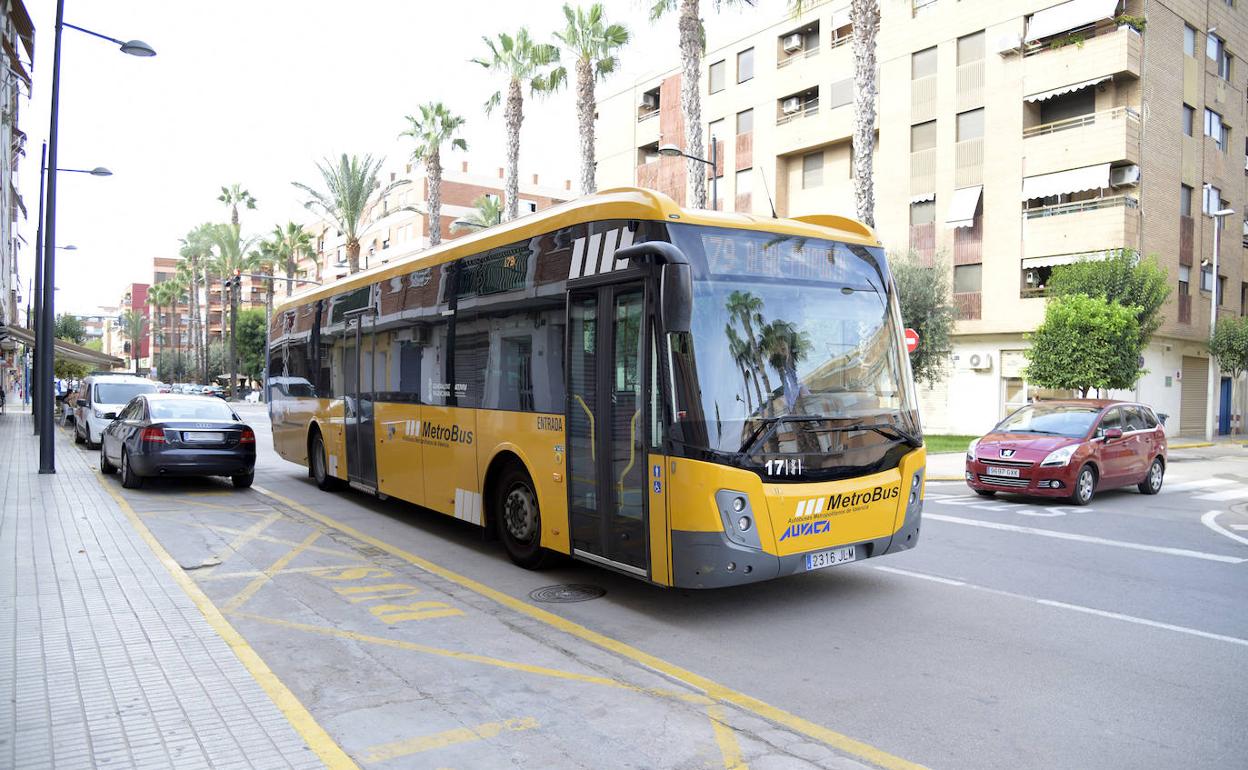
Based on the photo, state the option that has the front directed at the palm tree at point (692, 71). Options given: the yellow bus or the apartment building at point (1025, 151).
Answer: the apartment building

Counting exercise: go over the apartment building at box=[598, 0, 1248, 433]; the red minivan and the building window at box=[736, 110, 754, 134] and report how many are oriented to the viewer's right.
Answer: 0

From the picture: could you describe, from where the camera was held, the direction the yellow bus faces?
facing the viewer and to the right of the viewer

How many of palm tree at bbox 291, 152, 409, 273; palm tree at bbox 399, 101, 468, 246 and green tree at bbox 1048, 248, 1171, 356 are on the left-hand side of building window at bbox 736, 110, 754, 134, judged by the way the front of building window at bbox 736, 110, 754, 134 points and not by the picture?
1

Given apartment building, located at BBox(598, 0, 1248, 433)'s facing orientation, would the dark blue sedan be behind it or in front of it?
in front

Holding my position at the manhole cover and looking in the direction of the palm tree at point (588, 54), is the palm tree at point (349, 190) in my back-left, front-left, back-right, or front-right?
front-left

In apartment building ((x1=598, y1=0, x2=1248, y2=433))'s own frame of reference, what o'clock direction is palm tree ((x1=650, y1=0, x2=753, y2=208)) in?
The palm tree is roughly at 12 o'clock from the apartment building.

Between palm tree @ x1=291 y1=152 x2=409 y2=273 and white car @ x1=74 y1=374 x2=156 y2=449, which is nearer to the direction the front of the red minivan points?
the white car

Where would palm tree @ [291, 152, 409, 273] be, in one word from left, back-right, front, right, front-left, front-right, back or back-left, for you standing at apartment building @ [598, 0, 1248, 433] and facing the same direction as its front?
front-right

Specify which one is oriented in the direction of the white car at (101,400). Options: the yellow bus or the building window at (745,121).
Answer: the building window

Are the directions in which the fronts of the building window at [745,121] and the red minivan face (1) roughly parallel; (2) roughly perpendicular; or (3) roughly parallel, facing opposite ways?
roughly parallel

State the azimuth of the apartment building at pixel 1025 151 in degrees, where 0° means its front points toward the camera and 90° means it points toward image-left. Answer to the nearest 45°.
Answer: approximately 45°

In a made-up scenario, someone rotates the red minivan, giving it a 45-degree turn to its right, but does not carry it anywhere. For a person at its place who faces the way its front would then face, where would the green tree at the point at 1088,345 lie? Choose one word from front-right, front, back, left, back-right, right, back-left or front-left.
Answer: right

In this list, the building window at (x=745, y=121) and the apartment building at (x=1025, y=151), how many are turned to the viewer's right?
0

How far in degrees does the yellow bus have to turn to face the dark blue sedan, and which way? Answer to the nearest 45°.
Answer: approximately 180°

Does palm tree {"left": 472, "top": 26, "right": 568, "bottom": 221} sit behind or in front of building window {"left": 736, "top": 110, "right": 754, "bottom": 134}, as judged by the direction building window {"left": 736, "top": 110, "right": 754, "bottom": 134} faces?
in front

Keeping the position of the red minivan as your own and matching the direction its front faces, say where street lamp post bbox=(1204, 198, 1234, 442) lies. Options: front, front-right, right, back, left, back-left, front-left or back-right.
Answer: back-right

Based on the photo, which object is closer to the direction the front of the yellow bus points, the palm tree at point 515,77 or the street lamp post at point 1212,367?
the street lamp post

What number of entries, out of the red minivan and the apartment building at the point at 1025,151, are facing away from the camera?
0

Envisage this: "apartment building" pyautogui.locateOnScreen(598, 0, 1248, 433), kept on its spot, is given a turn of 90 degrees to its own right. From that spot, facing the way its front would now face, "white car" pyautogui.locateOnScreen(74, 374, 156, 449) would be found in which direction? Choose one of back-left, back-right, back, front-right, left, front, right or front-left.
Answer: left

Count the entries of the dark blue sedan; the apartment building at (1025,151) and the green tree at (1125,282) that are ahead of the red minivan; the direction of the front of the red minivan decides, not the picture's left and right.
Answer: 1
